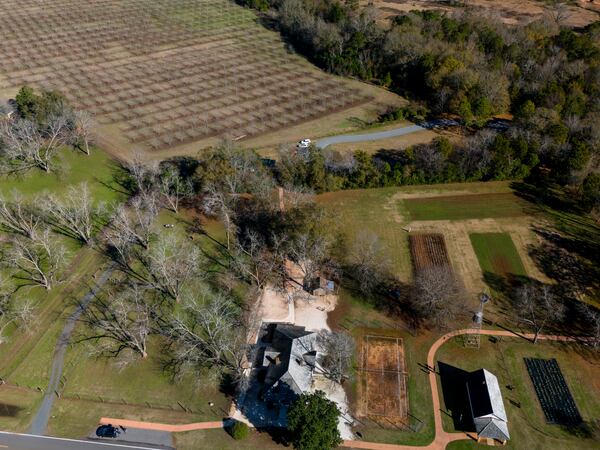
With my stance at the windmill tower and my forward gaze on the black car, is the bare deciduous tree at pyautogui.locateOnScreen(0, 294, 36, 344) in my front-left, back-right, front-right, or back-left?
front-right

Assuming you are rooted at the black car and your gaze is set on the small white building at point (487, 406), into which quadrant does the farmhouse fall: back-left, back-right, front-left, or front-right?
front-left

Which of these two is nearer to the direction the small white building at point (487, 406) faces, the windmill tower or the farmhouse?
the farmhouse

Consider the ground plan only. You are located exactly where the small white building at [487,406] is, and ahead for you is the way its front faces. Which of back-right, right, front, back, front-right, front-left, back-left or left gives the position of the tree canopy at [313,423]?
front-right

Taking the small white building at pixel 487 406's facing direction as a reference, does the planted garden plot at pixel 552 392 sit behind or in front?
behind

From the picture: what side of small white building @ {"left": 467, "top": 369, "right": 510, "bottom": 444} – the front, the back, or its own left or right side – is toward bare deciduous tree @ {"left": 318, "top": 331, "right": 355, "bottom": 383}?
right

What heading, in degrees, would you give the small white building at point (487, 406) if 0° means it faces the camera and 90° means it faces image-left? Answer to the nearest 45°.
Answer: approximately 0°

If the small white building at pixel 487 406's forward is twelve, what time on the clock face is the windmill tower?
The windmill tower is roughly at 5 o'clock from the small white building.

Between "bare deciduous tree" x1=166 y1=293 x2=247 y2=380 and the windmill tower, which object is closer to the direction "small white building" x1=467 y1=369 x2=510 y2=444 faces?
the bare deciduous tree
